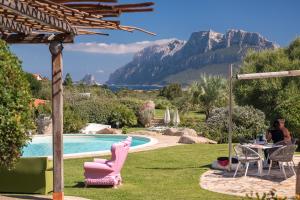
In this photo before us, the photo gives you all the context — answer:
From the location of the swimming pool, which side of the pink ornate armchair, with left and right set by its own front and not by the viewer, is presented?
right

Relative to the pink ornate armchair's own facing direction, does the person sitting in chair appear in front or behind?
behind

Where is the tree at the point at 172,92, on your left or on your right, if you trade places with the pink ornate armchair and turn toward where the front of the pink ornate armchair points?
on your right

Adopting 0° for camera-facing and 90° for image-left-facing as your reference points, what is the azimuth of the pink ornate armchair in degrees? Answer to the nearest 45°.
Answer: approximately 90°

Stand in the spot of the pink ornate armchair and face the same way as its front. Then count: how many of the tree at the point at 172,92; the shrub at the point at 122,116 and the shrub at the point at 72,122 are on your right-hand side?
3

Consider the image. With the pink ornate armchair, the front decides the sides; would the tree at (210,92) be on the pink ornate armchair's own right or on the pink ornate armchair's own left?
on the pink ornate armchair's own right

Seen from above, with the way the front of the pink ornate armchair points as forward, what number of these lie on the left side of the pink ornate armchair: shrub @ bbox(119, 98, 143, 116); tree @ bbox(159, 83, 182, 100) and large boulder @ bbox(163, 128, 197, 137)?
0

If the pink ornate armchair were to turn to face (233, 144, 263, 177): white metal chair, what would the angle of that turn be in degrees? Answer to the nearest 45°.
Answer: approximately 180°

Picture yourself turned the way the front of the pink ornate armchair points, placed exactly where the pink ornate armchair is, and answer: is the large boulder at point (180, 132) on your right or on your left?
on your right

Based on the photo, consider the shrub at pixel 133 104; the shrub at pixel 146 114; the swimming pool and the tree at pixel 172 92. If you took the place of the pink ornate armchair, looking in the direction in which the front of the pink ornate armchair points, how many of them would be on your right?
4

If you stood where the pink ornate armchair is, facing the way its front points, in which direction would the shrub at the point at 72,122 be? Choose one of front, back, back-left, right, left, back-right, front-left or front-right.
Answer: right

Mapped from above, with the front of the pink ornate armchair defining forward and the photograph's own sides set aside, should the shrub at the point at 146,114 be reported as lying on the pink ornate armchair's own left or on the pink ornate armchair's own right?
on the pink ornate armchair's own right

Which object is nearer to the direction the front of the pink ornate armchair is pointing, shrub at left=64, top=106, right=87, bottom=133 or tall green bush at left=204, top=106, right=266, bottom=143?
the shrub

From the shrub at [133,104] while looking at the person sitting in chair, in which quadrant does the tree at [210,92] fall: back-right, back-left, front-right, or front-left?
front-left

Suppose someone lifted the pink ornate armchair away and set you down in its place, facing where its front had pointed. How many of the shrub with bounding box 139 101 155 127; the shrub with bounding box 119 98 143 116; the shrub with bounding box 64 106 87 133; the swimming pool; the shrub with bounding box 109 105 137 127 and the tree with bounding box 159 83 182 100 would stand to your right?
6

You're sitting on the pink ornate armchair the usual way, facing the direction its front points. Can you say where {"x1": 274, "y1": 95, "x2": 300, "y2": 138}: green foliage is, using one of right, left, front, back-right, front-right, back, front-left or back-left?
back-right

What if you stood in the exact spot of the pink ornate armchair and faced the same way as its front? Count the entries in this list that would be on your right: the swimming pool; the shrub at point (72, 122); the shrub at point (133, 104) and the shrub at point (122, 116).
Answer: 4
